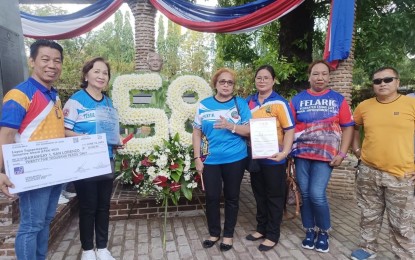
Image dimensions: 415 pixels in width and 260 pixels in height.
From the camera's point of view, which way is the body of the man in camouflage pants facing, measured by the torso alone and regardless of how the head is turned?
toward the camera

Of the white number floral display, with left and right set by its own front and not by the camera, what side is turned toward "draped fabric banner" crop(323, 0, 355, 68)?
left

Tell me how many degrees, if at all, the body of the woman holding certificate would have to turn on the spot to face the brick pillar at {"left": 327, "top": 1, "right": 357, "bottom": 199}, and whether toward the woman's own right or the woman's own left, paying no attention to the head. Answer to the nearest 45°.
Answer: approximately 180°

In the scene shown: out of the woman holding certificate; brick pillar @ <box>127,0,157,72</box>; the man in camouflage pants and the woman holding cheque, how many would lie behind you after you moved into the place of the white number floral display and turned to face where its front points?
1

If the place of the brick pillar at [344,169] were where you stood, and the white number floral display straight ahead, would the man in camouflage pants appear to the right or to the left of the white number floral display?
left

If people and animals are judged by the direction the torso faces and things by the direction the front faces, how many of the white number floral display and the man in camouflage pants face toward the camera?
2

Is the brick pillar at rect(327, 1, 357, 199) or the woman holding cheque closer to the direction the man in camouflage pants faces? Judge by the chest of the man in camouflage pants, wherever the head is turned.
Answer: the woman holding cheque

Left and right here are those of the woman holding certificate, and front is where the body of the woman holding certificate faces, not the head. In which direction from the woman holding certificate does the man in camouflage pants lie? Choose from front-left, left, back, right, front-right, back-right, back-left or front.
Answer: back-left

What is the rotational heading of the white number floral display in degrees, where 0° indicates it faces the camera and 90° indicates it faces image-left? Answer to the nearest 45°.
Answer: approximately 0°

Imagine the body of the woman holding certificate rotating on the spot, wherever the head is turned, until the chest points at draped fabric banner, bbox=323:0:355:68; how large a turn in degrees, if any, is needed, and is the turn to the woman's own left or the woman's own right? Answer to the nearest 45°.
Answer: approximately 180°

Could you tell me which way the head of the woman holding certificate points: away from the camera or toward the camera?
toward the camera
